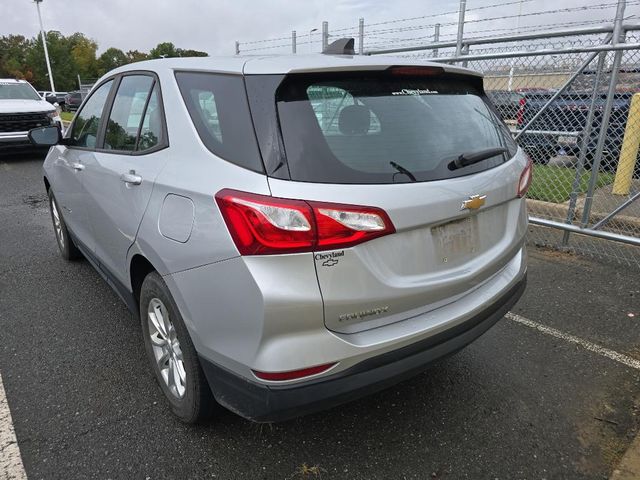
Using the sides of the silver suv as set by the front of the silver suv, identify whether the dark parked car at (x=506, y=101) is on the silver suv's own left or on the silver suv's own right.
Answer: on the silver suv's own right

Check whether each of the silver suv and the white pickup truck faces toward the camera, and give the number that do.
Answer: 1

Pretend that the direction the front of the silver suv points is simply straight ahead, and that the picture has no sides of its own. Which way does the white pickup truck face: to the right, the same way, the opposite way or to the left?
the opposite way

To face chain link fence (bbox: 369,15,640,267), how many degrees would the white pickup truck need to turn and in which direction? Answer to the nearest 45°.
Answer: approximately 45° to its left

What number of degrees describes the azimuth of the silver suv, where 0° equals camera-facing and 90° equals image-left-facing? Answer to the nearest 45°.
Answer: approximately 135°

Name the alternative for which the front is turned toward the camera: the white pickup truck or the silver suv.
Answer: the white pickup truck

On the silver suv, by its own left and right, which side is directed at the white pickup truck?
front

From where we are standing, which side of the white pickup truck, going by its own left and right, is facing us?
front

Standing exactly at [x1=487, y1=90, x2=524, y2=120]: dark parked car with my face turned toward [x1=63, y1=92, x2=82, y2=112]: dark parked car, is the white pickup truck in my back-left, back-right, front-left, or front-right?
front-left

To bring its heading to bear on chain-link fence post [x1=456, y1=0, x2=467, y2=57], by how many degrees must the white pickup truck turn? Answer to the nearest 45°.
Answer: approximately 45° to its left

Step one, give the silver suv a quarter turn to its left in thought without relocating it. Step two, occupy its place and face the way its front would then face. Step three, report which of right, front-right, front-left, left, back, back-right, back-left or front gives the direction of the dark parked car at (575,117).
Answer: back

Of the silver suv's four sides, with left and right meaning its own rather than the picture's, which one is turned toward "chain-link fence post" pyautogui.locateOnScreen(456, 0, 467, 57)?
right
